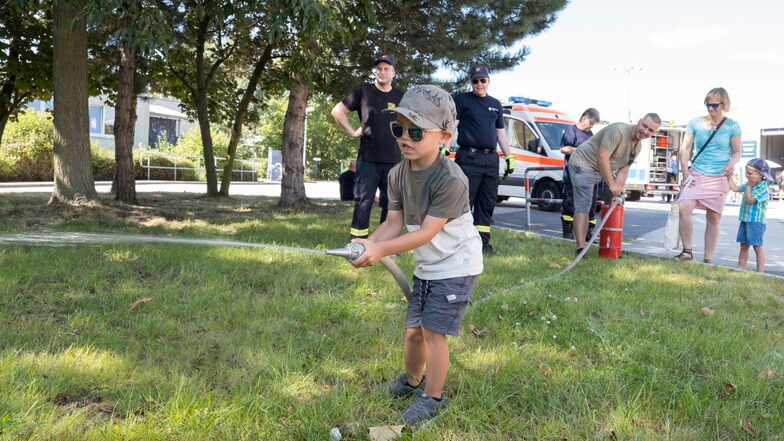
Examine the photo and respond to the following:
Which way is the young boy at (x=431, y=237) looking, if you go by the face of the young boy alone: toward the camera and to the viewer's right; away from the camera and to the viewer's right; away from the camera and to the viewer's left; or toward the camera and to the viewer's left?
toward the camera and to the viewer's left

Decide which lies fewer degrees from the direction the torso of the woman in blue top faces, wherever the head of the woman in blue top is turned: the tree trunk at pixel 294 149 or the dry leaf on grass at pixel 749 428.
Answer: the dry leaf on grass

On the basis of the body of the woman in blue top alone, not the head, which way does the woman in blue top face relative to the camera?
toward the camera

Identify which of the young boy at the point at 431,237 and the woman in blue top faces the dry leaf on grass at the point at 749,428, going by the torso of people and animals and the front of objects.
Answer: the woman in blue top

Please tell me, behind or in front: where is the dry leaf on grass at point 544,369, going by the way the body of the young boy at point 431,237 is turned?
behind

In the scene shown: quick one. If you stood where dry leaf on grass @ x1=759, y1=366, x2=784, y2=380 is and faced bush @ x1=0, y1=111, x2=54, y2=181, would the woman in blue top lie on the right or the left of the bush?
right

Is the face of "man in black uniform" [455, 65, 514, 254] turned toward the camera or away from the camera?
toward the camera

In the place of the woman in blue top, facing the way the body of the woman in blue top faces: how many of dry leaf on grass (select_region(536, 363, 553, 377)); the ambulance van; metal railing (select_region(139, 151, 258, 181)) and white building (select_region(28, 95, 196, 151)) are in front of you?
1

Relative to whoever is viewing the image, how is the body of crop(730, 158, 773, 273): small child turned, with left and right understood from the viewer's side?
facing the viewer and to the left of the viewer

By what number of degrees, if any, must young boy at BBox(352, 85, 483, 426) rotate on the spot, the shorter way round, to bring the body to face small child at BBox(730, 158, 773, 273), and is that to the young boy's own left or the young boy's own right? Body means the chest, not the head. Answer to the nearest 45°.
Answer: approximately 180°

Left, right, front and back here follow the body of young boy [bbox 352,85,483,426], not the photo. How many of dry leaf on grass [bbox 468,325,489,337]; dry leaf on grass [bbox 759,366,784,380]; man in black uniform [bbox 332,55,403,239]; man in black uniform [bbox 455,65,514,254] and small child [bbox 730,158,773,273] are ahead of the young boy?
0

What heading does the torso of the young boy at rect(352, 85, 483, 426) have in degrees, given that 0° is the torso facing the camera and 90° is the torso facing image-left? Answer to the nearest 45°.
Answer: approximately 45°

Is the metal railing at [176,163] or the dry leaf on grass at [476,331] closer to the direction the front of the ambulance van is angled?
the dry leaf on grass
